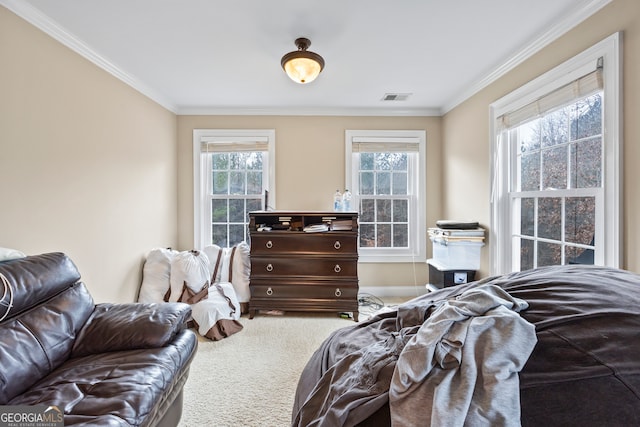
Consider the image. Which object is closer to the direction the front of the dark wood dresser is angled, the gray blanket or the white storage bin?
the gray blanket

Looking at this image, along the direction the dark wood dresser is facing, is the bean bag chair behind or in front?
in front

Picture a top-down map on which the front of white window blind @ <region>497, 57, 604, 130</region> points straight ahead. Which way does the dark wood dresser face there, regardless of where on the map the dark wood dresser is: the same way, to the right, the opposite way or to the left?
to the left

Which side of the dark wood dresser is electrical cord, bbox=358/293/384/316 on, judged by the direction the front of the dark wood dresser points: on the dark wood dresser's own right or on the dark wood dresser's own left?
on the dark wood dresser's own left

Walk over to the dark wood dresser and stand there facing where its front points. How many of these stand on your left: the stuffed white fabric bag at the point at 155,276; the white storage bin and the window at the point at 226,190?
1

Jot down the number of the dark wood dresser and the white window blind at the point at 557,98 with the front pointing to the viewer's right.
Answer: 0

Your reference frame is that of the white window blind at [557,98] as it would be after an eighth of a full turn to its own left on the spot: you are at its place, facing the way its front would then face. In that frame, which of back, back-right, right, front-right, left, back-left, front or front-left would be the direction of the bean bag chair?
front

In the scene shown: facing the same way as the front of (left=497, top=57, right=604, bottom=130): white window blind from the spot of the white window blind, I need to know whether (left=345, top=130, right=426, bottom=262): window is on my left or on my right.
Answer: on my right

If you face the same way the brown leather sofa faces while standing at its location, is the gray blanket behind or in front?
in front

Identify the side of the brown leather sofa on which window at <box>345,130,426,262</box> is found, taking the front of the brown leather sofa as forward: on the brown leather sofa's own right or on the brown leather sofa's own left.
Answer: on the brown leather sofa's own left

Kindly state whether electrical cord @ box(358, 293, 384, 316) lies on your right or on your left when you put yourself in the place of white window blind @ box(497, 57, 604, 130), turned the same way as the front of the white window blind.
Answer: on your right

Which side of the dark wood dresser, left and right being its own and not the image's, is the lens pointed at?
front

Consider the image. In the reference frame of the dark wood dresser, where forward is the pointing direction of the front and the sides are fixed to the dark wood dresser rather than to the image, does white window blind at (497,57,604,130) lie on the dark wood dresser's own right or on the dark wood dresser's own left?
on the dark wood dresser's own left

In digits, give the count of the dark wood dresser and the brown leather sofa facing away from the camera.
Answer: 0

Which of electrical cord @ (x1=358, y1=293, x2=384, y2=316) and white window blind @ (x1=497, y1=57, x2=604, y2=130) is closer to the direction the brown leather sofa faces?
the white window blind

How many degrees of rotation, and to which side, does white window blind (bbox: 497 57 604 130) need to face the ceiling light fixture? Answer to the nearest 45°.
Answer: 0° — it already faces it
